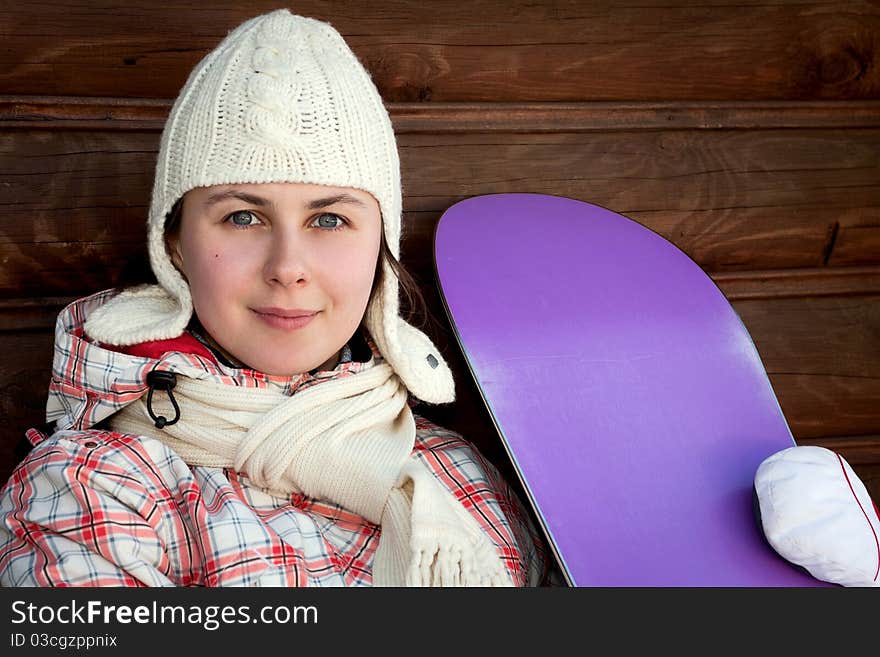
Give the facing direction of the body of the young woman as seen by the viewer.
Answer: toward the camera
